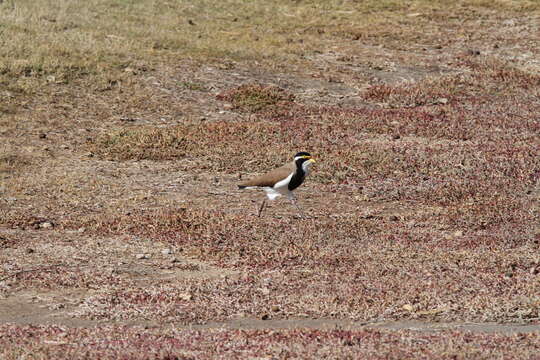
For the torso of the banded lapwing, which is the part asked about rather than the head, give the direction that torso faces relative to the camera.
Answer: to the viewer's right

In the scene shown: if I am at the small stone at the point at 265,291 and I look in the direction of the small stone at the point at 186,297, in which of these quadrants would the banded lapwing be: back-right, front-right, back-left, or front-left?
back-right

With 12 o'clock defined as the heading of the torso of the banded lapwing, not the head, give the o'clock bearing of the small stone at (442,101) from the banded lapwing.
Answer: The small stone is roughly at 10 o'clock from the banded lapwing.

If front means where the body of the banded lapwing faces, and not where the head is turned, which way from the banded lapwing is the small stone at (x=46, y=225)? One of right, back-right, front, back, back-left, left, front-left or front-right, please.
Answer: back

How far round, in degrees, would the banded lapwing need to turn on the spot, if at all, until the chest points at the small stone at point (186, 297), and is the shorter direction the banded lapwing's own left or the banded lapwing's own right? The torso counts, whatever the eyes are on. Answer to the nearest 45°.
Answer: approximately 90° to the banded lapwing's own right

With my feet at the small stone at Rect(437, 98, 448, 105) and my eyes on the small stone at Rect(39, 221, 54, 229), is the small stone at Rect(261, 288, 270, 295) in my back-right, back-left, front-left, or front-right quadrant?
front-left

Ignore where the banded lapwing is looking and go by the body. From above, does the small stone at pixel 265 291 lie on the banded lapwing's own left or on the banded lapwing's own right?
on the banded lapwing's own right

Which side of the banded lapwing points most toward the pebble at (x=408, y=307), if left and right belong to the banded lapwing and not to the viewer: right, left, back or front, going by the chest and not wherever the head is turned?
right

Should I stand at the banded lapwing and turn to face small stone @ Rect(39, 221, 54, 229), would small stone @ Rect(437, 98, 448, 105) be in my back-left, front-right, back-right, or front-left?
back-right
